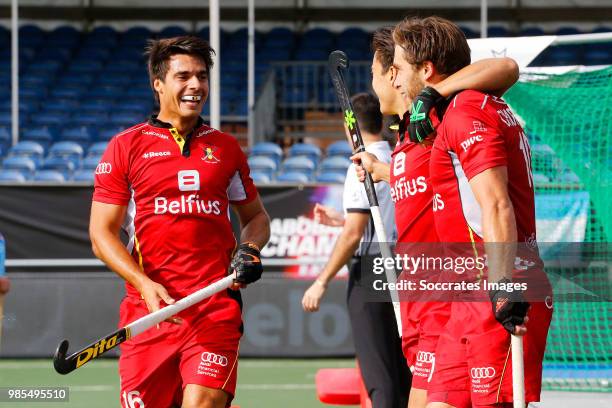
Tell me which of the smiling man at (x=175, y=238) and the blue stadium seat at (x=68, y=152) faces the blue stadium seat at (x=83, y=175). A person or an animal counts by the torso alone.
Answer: the blue stadium seat at (x=68, y=152)

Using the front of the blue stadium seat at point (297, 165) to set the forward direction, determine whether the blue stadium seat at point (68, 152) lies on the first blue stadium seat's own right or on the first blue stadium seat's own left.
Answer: on the first blue stadium seat's own right

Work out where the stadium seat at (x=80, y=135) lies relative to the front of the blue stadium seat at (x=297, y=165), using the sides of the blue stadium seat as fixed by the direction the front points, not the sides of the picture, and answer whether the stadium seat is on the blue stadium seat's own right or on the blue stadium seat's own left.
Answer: on the blue stadium seat's own right

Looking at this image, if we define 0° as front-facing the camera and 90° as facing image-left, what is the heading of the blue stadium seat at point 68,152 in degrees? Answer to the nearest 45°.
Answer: approximately 0°

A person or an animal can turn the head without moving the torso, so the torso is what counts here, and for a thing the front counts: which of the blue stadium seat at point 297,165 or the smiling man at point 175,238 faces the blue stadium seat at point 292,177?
the blue stadium seat at point 297,165

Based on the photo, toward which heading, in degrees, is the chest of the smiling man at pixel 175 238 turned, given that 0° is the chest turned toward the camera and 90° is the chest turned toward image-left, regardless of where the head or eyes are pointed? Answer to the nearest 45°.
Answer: approximately 0°
